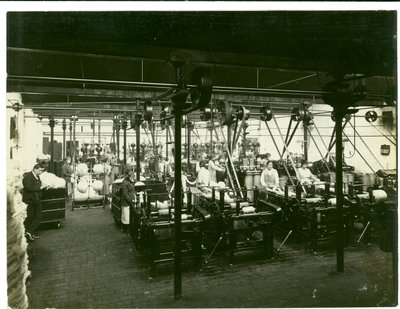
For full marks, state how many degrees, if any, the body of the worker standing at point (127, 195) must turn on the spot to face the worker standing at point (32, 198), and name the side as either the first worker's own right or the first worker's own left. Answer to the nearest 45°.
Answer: approximately 180°

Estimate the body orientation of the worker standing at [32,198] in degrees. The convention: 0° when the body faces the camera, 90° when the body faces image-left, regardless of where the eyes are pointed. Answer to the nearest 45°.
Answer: approximately 315°

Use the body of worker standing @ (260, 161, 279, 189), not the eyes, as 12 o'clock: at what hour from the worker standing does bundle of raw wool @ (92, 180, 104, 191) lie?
The bundle of raw wool is roughly at 3 o'clock from the worker standing.

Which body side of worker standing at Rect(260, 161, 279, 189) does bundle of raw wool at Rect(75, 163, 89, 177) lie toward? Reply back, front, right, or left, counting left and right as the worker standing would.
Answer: right

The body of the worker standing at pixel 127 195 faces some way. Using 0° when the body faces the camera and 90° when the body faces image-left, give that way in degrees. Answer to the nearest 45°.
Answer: approximately 270°
